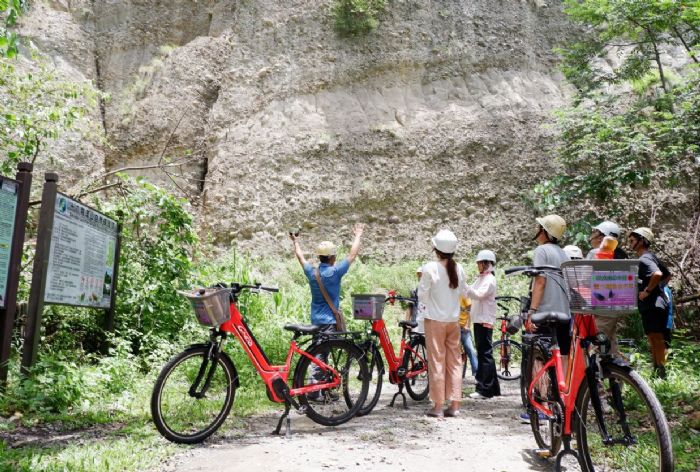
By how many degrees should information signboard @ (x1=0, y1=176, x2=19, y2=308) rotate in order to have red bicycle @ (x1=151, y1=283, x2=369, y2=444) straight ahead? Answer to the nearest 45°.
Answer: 0° — it already faces it

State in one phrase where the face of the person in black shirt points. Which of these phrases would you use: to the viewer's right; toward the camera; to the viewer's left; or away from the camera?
to the viewer's left

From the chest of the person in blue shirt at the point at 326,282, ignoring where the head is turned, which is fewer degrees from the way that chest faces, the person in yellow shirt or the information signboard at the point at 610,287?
the person in yellow shirt

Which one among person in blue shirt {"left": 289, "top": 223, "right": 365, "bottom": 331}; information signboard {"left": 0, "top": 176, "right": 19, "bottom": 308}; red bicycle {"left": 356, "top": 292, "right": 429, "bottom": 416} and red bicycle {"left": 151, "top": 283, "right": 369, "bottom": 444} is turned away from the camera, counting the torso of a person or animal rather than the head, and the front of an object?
the person in blue shirt

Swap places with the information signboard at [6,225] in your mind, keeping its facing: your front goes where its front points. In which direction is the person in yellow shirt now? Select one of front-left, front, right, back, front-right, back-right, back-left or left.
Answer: front-left

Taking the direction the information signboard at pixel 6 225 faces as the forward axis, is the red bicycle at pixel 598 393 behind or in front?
in front

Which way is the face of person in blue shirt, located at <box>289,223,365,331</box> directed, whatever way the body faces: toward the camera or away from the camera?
away from the camera

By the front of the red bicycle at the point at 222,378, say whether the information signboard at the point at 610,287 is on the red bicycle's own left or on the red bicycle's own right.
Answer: on the red bicycle's own left

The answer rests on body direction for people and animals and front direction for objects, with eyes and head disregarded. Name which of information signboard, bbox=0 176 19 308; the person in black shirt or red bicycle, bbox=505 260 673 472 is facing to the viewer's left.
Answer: the person in black shirt

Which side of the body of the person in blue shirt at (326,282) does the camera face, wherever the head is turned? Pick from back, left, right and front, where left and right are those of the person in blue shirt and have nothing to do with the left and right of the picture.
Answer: back

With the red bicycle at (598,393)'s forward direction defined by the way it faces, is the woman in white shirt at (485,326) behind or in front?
behind

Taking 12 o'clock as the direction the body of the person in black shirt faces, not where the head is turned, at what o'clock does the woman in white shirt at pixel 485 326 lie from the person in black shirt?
The woman in white shirt is roughly at 11 o'clock from the person in black shirt.

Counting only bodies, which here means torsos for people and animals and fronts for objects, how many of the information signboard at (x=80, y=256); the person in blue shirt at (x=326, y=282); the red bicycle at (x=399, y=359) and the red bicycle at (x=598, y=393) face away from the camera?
1

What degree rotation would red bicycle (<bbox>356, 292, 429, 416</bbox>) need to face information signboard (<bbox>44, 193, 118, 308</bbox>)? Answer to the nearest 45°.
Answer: approximately 45° to its right

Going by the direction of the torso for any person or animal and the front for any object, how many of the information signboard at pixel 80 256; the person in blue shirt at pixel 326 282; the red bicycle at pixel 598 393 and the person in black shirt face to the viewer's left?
1
